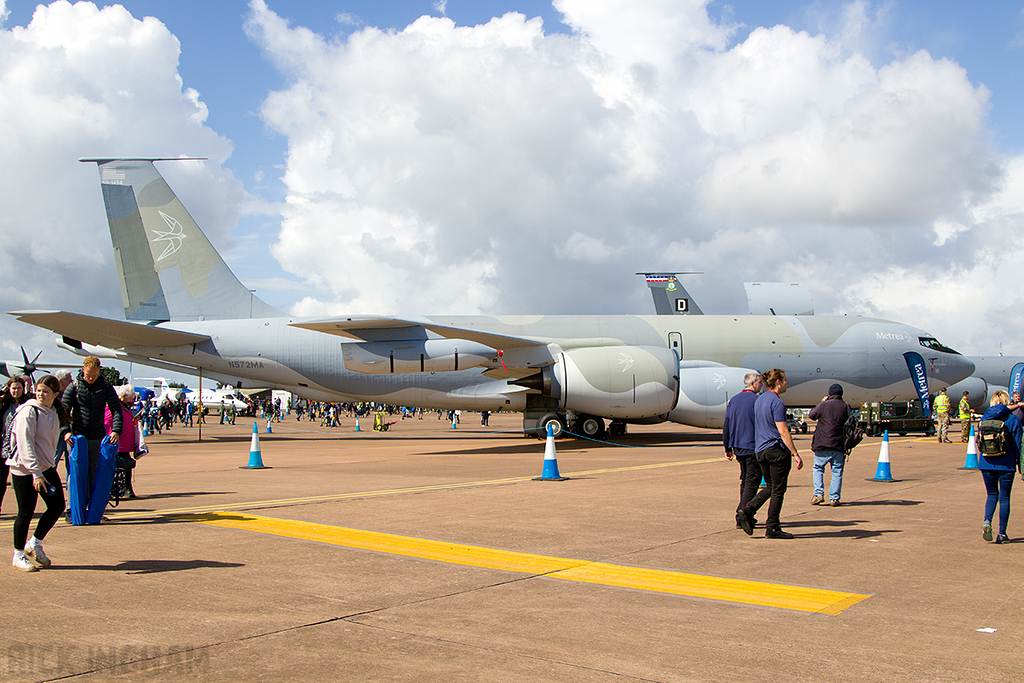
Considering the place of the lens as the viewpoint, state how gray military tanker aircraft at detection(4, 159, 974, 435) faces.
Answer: facing to the right of the viewer

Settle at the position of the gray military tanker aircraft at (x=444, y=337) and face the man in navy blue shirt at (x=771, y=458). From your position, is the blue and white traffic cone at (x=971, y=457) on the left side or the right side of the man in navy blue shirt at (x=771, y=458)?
left

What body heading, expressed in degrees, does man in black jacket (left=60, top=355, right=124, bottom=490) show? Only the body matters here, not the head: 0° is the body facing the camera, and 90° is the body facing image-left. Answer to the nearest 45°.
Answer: approximately 0°

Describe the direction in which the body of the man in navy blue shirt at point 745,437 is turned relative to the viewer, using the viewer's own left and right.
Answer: facing away from the viewer and to the right of the viewer

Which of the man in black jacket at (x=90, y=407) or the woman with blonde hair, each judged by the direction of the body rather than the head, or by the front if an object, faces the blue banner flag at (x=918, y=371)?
the woman with blonde hair

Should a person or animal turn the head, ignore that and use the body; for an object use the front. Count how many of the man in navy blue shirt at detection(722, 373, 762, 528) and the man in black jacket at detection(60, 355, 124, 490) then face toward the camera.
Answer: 1

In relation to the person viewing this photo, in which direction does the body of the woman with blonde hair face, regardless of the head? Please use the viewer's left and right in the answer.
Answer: facing away from the viewer
